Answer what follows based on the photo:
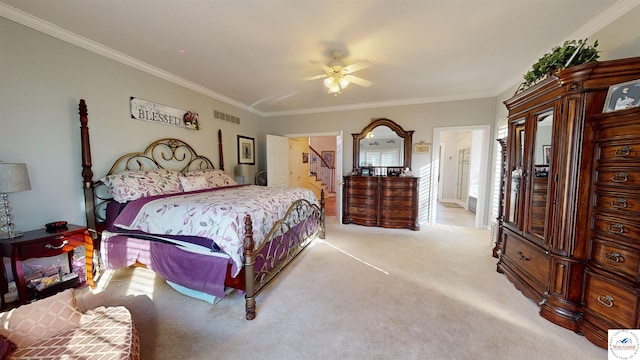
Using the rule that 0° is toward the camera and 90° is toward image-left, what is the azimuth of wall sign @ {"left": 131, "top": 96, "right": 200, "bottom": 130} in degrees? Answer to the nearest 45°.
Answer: approximately 315°

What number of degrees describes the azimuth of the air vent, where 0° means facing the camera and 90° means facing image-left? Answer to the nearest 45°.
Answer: approximately 315°

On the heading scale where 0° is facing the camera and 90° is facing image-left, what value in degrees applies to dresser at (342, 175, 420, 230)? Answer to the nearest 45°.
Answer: approximately 0°

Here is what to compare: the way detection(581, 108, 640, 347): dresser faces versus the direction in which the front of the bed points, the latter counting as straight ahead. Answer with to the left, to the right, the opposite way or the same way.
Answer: the opposite way

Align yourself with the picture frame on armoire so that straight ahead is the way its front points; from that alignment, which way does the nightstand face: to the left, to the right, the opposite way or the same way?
the opposite way

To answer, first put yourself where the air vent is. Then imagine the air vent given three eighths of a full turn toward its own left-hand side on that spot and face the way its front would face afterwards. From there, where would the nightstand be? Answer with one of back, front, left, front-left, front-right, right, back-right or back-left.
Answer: back-left

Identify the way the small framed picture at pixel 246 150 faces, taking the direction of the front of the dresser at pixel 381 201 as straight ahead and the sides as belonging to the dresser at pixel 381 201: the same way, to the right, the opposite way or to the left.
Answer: to the left

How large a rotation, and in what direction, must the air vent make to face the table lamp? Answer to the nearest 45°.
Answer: approximately 90° to its right

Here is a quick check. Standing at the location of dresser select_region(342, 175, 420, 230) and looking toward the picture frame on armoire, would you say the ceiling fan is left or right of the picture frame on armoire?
right

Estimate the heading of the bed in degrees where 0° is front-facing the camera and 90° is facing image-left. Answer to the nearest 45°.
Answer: approximately 315°

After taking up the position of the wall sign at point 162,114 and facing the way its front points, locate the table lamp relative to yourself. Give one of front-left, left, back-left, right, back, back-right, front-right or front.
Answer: right

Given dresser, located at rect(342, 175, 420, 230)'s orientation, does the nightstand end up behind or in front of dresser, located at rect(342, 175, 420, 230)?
in front

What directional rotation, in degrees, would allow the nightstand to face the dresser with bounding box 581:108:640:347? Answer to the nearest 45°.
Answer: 0° — it already faces it
